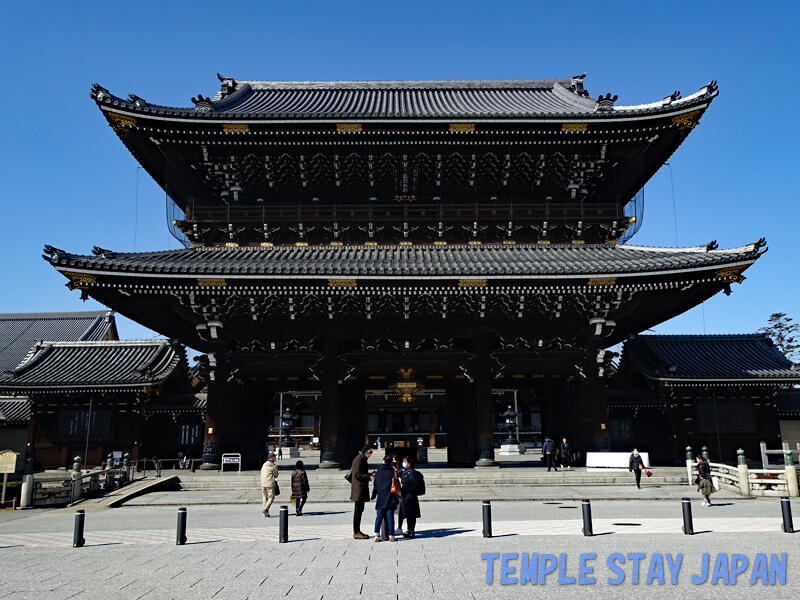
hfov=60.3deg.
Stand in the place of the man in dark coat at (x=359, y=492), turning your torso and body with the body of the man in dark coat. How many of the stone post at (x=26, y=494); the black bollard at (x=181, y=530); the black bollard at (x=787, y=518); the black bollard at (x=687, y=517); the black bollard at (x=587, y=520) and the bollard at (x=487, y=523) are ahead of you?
4

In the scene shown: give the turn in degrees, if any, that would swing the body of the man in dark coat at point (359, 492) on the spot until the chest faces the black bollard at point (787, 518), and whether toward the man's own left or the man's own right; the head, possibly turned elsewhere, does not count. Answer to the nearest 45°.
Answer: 0° — they already face it

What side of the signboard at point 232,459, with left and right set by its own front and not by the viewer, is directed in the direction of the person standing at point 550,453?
left

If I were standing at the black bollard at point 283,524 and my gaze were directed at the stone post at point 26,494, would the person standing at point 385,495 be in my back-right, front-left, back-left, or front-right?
back-right

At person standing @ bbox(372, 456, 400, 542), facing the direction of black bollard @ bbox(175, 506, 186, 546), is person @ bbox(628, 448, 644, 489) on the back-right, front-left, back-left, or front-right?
back-right

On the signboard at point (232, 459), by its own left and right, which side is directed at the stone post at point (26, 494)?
front

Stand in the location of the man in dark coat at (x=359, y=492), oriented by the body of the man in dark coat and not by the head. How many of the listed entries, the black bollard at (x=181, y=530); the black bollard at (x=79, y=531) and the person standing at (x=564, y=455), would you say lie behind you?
2

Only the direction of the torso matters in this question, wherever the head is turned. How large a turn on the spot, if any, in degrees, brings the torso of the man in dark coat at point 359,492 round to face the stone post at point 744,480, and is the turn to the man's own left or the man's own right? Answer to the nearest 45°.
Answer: approximately 45° to the man's own left

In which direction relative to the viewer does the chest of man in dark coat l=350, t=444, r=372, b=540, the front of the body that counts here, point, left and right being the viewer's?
facing to the right of the viewer

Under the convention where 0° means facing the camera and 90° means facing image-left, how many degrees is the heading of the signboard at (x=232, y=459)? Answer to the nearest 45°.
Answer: approximately 0°

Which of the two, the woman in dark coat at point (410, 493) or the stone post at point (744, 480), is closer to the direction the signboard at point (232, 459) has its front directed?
the woman in dark coat

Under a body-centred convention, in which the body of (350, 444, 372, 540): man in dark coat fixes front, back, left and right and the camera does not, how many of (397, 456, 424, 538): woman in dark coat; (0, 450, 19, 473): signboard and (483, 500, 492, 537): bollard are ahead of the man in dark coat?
2

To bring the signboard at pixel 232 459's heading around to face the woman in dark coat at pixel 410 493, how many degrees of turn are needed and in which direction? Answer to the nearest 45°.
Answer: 0° — it already faces them
